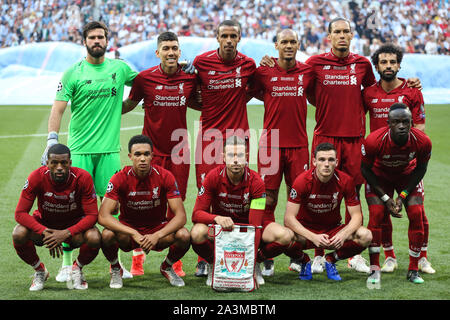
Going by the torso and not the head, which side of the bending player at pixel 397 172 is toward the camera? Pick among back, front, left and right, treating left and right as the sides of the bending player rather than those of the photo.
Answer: front

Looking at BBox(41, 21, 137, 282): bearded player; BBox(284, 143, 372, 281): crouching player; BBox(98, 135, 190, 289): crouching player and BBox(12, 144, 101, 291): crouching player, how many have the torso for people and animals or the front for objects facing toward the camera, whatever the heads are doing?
4

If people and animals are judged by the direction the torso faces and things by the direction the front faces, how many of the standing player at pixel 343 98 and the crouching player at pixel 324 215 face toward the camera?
2

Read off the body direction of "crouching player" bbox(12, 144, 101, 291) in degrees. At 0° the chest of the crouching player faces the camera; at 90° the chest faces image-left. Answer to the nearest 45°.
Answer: approximately 0°

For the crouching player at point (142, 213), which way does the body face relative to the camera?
toward the camera

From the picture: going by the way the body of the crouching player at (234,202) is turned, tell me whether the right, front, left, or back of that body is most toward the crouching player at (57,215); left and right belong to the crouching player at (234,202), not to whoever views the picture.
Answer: right
